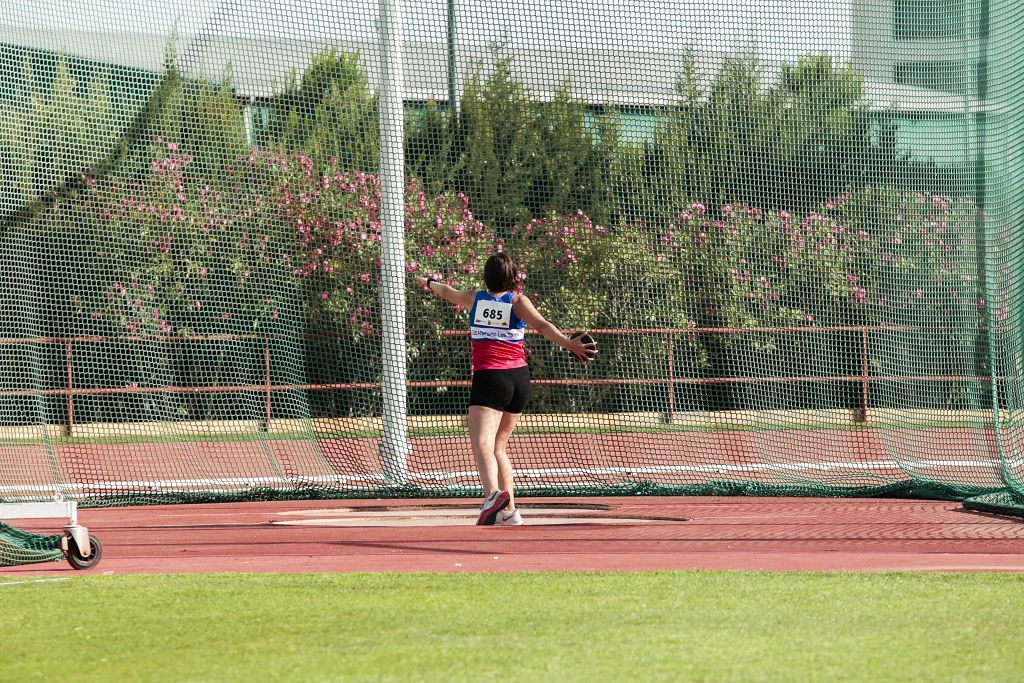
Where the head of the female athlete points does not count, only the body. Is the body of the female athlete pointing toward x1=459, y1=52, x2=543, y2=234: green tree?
yes

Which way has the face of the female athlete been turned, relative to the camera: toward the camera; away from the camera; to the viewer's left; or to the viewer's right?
away from the camera

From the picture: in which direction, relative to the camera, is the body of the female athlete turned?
away from the camera

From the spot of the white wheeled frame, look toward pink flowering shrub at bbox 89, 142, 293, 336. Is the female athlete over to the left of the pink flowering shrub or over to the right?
right

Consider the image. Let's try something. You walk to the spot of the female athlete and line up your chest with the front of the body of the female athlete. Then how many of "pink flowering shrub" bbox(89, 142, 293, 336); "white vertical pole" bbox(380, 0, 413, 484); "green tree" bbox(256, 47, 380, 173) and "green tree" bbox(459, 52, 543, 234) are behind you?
0

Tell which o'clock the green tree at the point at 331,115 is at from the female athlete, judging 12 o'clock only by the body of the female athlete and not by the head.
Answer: The green tree is roughly at 11 o'clock from the female athlete.

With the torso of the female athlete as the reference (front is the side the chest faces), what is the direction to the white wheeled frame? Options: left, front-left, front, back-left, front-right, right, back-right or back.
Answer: back-left

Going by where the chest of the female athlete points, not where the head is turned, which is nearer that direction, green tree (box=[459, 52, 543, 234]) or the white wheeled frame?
the green tree

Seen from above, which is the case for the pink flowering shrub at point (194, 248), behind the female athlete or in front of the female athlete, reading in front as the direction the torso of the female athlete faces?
in front
